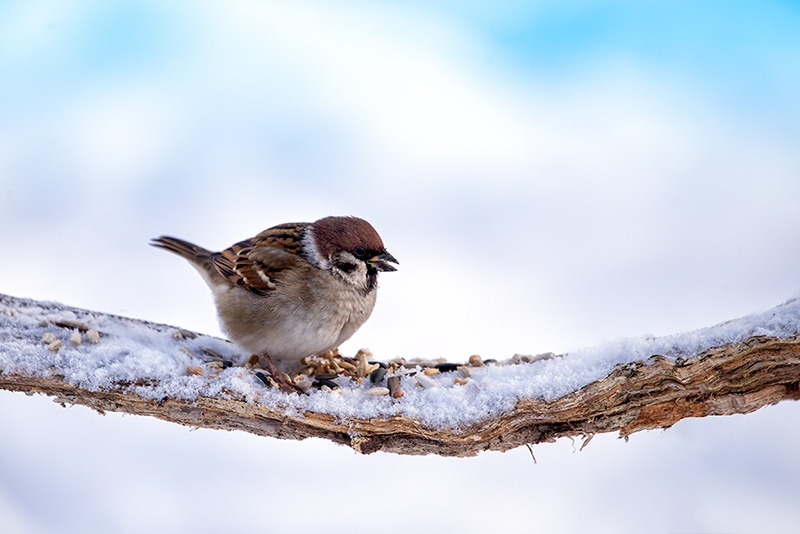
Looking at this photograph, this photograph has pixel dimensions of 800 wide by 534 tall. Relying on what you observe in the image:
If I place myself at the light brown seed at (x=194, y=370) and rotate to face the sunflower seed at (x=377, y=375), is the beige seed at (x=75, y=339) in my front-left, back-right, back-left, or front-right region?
back-left

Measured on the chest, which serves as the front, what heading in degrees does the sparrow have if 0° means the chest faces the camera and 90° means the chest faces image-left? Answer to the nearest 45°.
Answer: approximately 270°

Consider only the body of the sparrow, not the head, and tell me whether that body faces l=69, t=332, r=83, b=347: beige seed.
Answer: no

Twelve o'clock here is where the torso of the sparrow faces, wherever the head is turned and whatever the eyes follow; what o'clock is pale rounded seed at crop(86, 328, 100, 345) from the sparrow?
The pale rounded seed is roughly at 6 o'clock from the sparrow.
